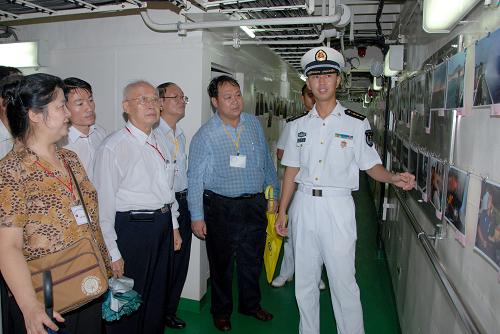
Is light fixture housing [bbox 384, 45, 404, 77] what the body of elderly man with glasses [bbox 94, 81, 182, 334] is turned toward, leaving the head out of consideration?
no

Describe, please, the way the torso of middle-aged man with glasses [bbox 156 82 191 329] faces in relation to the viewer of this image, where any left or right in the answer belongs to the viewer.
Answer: facing the viewer and to the right of the viewer

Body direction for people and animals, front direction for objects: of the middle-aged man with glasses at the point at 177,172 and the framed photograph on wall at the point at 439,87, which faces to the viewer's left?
the framed photograph on wall

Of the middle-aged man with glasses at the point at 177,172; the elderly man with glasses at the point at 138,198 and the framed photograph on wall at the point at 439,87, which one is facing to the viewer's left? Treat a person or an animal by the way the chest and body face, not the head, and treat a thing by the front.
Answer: the framed photograph on wall

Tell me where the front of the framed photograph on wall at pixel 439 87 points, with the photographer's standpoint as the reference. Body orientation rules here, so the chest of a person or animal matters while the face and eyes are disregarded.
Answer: facing to the left of the viewer

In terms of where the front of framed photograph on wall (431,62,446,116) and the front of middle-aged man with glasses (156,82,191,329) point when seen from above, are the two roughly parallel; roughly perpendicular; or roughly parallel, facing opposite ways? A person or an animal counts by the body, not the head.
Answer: roughly parallel, facing opposite ways

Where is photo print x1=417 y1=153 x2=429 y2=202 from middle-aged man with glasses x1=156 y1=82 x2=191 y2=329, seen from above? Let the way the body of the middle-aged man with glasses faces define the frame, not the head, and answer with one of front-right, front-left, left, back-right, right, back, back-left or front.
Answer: front

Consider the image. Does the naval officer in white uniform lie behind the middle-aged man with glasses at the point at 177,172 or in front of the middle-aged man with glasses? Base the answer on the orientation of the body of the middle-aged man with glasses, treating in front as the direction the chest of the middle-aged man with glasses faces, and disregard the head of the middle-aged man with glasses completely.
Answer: in front

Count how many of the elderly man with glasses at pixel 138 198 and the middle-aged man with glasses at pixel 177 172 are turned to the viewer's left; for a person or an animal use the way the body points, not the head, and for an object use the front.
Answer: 0

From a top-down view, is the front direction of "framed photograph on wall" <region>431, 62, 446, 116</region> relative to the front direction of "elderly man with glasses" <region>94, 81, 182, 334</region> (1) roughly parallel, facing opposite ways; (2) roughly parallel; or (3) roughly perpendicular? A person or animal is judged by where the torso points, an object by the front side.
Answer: roughly parallel, facing opposite ways

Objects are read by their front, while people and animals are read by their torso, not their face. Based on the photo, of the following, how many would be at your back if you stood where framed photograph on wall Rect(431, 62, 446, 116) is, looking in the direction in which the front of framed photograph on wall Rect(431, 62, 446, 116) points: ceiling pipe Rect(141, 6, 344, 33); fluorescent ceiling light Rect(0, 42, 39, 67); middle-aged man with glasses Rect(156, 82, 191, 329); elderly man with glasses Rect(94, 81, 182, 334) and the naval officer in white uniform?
0

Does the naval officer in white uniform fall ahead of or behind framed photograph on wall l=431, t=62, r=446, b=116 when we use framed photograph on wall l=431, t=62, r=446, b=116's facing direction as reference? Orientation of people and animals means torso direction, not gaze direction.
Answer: ahead

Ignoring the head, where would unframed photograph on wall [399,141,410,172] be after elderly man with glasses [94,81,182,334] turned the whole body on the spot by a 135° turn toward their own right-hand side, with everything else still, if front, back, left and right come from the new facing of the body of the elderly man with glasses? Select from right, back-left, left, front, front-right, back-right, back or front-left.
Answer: back

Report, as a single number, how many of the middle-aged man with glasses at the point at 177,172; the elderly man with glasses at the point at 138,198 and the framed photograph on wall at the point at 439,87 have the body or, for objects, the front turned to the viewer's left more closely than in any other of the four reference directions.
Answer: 1

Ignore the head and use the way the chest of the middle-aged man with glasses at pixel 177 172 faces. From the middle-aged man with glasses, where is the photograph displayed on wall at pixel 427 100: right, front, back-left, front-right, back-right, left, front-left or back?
front

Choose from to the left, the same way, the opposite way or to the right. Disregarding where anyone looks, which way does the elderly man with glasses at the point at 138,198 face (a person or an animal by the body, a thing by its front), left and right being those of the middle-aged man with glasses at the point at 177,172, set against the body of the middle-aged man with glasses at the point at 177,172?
the same way
